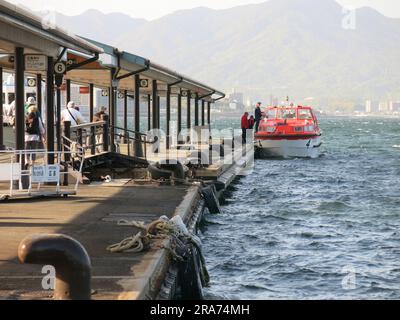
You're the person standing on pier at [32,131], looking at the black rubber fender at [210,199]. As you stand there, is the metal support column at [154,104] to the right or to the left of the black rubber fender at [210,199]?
left

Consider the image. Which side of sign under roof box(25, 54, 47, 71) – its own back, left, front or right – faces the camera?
front

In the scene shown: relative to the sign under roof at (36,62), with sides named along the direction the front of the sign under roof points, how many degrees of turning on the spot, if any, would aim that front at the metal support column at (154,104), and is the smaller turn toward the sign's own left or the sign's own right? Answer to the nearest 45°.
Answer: approximately 180°

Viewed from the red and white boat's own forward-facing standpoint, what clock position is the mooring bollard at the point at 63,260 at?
The mooring bollard is roughly at 12 o'clock from the red and white boat.

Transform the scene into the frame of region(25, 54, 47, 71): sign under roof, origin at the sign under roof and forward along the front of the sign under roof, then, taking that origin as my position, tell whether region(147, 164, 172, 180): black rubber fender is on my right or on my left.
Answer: on my left

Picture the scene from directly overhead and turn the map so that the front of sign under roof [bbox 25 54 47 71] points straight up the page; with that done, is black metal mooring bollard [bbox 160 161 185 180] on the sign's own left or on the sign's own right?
on the sign's own left

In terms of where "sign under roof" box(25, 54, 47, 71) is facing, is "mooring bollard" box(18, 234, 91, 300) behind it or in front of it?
in front

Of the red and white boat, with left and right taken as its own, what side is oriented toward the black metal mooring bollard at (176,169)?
front

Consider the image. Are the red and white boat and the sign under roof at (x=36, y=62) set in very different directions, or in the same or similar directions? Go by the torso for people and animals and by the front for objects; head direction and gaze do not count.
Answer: same or similar directions
